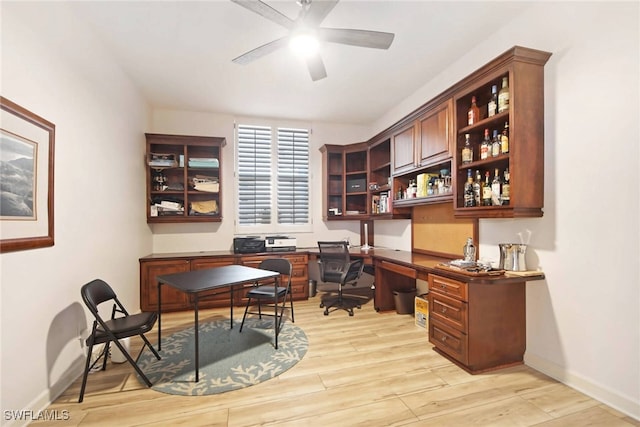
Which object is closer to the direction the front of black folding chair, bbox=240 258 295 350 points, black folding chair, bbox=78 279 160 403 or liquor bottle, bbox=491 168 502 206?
the black folding chair

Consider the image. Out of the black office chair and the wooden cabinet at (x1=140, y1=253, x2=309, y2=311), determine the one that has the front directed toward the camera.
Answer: the wooden cabinet

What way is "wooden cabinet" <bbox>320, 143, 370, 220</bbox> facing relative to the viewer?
toward the camera

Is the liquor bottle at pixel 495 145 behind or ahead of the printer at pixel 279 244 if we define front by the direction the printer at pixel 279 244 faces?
ahead

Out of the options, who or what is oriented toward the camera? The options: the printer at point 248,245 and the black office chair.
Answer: the printer

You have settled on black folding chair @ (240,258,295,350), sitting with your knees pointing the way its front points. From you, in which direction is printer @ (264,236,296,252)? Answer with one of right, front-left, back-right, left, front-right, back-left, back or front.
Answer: back-right

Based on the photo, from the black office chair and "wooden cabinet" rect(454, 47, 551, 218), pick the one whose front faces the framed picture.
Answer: the wooden cabinet

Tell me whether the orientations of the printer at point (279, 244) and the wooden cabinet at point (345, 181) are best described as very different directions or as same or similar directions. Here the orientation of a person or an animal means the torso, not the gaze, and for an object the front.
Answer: same or similar directions

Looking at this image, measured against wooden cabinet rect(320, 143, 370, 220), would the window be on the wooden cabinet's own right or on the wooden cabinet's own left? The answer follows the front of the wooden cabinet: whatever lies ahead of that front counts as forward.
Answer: on the wooden cabinet's own right

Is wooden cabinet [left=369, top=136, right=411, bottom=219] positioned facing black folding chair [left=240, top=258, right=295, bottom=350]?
yes

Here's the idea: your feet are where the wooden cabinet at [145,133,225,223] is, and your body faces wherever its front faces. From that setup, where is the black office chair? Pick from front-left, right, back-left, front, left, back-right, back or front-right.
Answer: front-left

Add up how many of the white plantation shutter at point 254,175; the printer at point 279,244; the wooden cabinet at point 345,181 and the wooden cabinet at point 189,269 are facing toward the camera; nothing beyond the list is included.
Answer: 4

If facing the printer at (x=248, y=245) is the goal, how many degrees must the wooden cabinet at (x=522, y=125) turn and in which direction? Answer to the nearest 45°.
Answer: approximately 45° to its right

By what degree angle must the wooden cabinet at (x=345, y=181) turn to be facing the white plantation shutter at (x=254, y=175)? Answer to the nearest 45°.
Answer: approximately 90° to its right

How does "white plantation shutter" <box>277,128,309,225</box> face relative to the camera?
toward the camera

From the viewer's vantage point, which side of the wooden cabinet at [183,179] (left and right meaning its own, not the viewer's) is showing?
front

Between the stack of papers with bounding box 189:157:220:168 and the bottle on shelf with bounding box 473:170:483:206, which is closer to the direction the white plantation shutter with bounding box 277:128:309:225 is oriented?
the bottle on shelf
